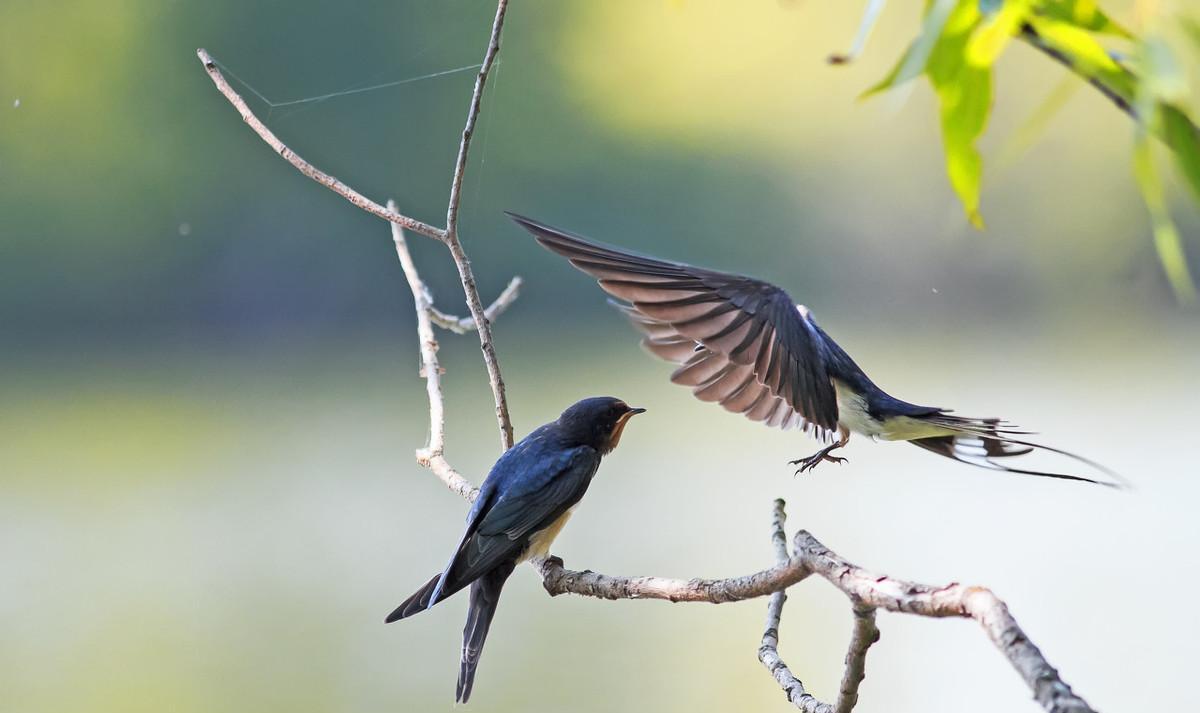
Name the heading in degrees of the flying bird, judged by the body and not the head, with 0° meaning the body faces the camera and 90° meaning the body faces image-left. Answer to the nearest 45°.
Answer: approximately 90°

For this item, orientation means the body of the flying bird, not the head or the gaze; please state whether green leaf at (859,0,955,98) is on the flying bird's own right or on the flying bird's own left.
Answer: on the flying bird's own left

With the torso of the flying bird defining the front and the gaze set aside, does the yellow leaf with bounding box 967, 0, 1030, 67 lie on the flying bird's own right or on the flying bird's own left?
on the flying bird's own left

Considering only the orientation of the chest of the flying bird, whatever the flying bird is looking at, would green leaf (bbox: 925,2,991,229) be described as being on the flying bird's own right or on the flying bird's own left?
on the flying bird's own left
